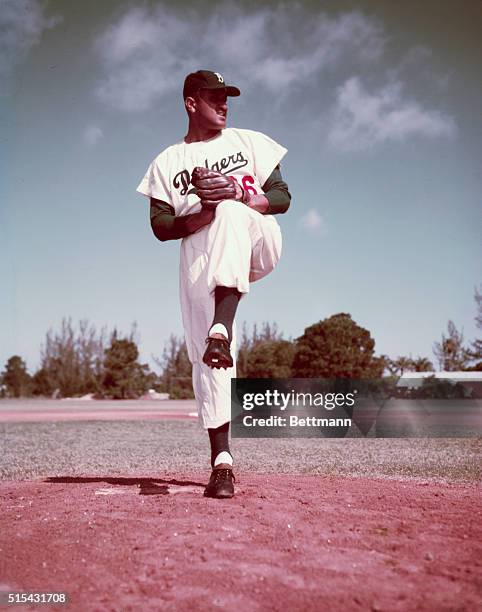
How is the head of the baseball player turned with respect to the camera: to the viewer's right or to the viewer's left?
to the viewer's right

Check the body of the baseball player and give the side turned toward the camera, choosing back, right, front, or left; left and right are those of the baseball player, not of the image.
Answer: front
